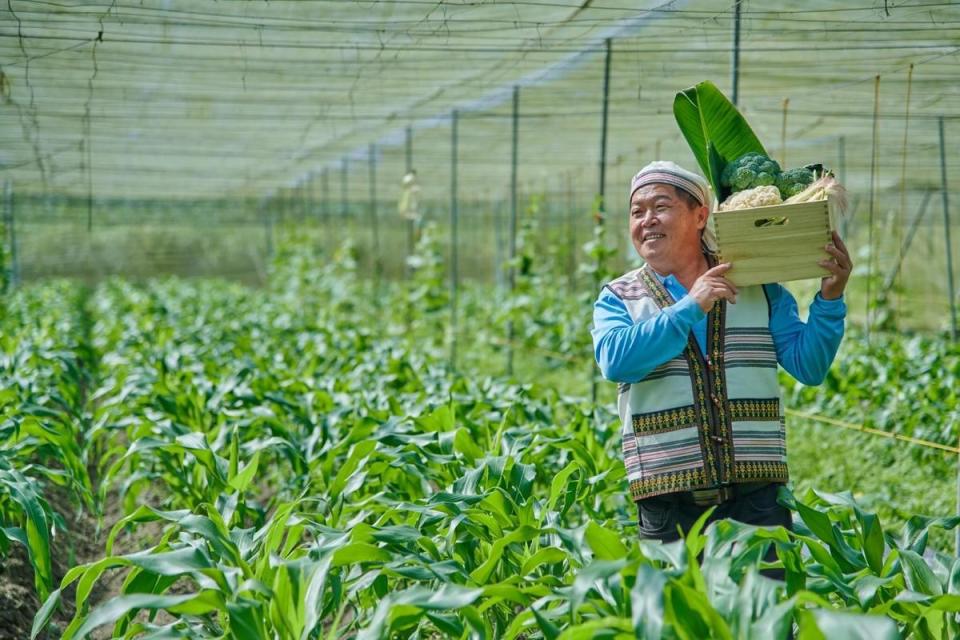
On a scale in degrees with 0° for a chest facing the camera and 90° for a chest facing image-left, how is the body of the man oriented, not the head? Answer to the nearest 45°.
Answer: approximately 0°

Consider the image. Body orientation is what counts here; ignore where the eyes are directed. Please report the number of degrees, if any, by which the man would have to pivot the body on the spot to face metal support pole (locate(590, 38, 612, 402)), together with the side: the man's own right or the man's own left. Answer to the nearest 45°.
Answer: approximately 180°

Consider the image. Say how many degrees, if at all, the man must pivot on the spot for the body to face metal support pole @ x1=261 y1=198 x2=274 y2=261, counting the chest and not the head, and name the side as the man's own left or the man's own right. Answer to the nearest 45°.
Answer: approximately 135° to the man's own right
